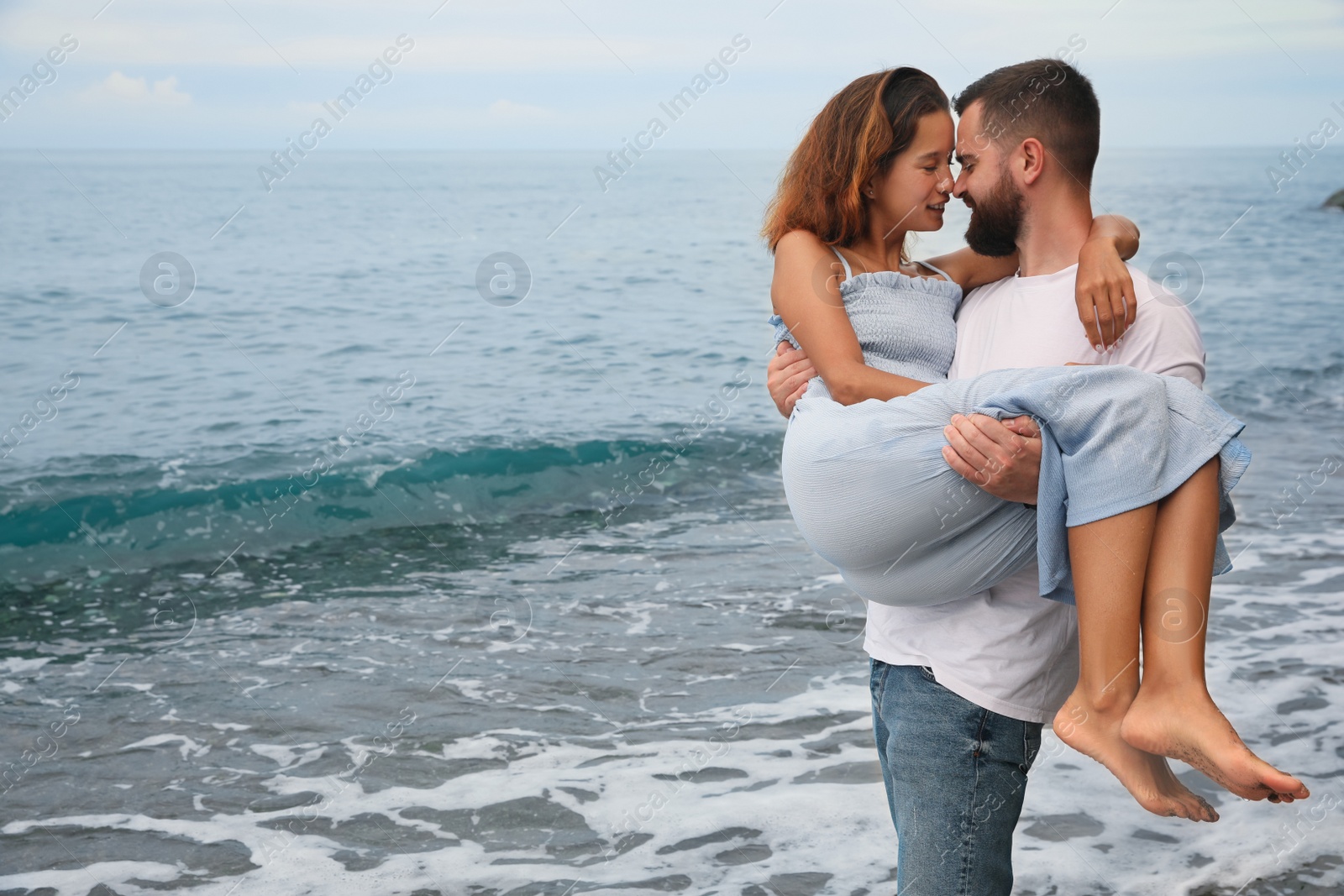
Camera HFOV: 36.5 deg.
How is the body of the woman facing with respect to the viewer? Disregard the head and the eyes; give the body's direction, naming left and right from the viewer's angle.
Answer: facing the viewer and to the right of the viewer

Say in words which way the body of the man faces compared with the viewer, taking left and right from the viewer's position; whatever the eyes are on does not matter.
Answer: facing the viewer and to the left of the viewer

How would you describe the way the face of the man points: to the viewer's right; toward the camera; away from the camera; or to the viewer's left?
to the viewer's left
